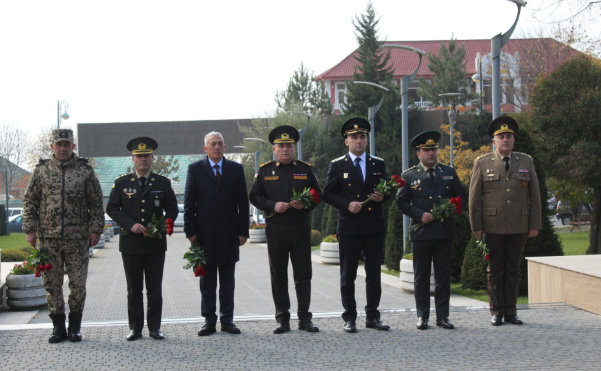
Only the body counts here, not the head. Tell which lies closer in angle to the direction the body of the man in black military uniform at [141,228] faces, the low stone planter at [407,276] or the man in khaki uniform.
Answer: the man in khaki uniform

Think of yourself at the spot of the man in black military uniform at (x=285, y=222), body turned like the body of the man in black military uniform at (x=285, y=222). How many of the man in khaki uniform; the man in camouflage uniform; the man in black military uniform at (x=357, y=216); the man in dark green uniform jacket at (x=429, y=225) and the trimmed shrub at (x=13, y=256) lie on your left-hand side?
3

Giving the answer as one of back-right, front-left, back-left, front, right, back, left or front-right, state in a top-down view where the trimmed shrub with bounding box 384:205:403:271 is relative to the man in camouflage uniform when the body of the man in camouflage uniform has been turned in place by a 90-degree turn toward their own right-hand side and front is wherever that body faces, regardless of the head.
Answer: back-right

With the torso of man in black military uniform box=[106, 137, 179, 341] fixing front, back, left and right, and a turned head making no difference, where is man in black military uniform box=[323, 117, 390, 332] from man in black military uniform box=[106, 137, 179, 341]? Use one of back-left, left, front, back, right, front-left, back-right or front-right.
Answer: left

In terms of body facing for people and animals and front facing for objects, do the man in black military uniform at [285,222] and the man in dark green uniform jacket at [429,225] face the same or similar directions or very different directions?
same or similar directions

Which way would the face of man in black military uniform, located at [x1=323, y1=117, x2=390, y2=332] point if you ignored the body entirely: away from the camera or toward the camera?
toward the camera

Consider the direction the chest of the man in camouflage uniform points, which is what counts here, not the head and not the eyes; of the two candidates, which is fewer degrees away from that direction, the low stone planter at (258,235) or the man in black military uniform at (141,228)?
the man in black military uniform

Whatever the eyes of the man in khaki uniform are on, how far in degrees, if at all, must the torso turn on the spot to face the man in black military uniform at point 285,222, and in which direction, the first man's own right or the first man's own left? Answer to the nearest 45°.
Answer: approximately 90° to the first man's own right

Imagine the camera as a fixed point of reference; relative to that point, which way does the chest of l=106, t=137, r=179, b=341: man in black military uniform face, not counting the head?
toward the camera

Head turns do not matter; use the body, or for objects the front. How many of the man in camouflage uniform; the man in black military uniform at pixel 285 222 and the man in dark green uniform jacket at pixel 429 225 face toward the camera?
3

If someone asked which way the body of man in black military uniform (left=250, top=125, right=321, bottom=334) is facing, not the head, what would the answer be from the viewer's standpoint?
toward the camera

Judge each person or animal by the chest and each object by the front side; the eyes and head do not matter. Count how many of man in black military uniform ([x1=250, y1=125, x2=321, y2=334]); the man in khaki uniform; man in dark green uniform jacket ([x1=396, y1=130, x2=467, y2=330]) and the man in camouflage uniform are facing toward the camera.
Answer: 4

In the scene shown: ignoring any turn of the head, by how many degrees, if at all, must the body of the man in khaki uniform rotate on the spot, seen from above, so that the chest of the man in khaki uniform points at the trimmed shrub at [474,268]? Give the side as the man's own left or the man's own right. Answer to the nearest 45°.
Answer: approximately 180°
